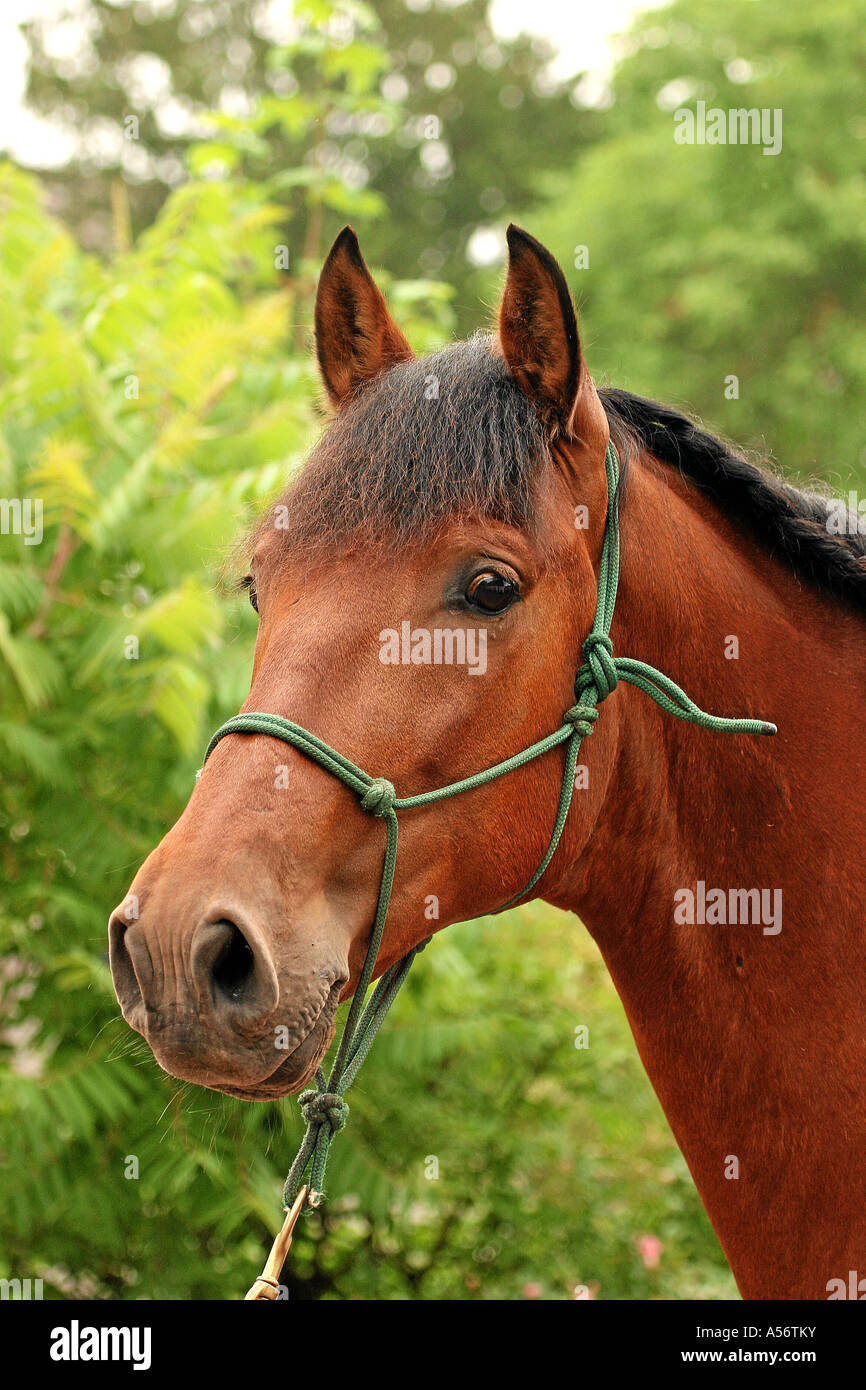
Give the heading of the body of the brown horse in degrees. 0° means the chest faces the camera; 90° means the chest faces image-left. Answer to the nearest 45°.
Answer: approximately 45°
